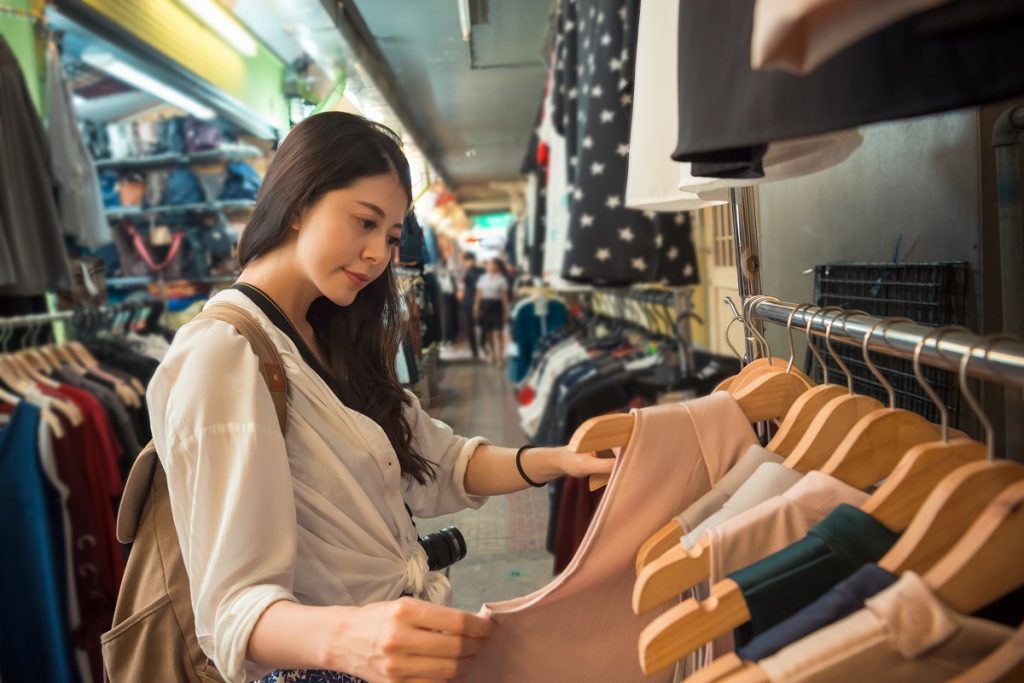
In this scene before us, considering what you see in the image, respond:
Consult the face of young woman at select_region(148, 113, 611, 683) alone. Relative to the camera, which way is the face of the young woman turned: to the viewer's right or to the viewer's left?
to the viewer's right

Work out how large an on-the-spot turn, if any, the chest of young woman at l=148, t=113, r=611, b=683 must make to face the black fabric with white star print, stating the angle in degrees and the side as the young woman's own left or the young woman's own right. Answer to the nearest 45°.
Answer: approximately 90° to the young woman's own left

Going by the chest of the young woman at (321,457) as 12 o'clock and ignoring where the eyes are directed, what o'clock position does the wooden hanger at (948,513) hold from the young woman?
The wooden hanger is roughly at 12 o'clock from the young woman.

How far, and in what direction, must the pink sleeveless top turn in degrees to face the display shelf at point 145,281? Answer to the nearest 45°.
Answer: approximately 90° to its right

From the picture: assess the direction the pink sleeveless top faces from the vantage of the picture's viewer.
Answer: facing the viewer and to the left of the viewer

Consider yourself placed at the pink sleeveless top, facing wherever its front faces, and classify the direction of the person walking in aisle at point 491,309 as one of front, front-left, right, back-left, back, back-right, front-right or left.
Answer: back-right

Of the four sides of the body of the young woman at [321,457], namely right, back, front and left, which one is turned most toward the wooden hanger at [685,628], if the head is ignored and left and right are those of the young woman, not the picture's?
front

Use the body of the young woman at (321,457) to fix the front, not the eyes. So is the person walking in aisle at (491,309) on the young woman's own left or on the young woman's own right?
on the young woman's own left

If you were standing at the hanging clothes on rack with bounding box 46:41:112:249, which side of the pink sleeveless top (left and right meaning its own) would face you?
right

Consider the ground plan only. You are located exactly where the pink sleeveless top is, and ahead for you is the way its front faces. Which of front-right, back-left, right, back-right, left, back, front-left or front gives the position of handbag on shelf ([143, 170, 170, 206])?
right

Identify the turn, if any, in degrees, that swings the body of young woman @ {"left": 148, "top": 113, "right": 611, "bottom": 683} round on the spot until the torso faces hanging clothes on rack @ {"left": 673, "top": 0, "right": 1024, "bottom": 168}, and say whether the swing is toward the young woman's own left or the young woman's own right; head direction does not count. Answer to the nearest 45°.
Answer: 0° — they already face it

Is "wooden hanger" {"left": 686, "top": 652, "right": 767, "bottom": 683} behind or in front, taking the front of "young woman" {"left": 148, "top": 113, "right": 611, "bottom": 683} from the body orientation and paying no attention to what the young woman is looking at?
in front

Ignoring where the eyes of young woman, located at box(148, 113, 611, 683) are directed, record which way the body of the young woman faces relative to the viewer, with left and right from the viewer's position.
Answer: facing the viewer and to the right of the viewer

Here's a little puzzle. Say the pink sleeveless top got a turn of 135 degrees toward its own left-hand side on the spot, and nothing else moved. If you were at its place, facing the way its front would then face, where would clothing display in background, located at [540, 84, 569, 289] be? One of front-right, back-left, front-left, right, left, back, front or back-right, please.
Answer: left

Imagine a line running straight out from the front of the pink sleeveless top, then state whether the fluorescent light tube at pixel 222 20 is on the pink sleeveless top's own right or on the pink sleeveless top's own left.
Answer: on the pink sleeveless top's own right

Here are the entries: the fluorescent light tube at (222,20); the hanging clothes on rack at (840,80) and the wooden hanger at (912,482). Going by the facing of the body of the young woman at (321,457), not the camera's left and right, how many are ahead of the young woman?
2

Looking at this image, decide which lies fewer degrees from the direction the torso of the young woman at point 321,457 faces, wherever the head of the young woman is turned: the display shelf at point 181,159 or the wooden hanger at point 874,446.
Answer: the wooden hanger

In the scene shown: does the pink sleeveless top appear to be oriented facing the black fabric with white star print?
no

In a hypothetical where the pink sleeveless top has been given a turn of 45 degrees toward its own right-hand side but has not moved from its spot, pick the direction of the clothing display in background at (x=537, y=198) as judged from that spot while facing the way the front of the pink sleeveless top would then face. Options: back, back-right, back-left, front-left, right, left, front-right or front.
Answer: right

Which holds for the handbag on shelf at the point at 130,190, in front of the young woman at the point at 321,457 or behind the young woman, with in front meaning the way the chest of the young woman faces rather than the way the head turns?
behind

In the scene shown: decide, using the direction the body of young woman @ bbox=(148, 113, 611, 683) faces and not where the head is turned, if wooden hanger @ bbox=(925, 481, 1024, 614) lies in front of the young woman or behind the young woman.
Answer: in front
